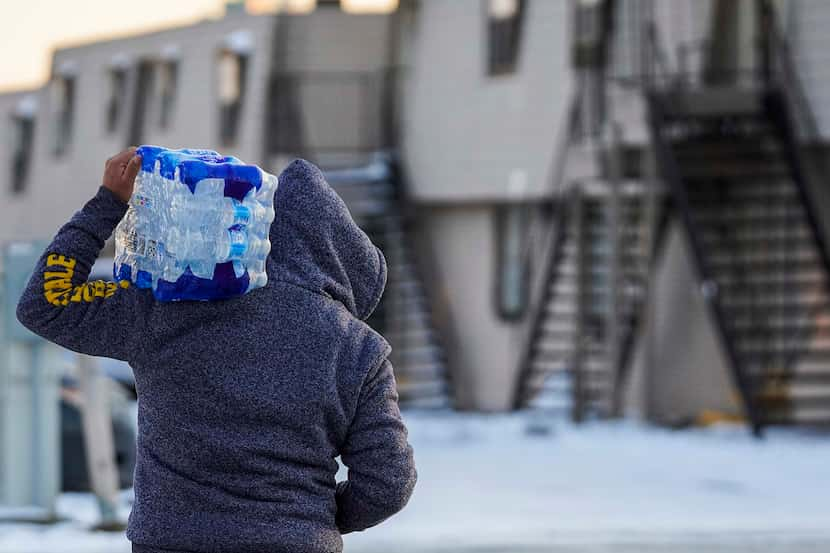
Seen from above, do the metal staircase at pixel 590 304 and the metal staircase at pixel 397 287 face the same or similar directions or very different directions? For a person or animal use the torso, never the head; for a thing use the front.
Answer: same or similar directions

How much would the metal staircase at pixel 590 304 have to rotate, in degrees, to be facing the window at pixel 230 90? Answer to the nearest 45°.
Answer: approximately 135° to its right

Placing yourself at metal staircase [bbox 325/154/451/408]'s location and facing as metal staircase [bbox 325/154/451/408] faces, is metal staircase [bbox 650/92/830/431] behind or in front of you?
in front

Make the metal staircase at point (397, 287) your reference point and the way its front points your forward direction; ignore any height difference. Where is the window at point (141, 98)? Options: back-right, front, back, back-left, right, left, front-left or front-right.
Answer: back-right

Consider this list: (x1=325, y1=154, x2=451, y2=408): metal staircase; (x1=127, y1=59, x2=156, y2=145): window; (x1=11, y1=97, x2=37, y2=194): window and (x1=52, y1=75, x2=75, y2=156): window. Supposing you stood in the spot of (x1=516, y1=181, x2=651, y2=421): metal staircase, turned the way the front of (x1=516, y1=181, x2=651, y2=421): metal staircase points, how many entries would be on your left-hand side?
0

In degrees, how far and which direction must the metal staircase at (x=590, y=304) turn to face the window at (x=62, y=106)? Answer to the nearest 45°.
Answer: approximately 135° to its right

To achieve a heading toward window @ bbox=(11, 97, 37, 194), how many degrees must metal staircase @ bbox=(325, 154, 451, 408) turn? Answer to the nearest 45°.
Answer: approximately 135° to its right

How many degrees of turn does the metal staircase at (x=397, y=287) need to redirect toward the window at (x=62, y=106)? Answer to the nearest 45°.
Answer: approximately 135° to its right

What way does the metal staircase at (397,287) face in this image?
toward the camera

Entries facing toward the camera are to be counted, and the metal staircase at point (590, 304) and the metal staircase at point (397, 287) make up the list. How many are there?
2
